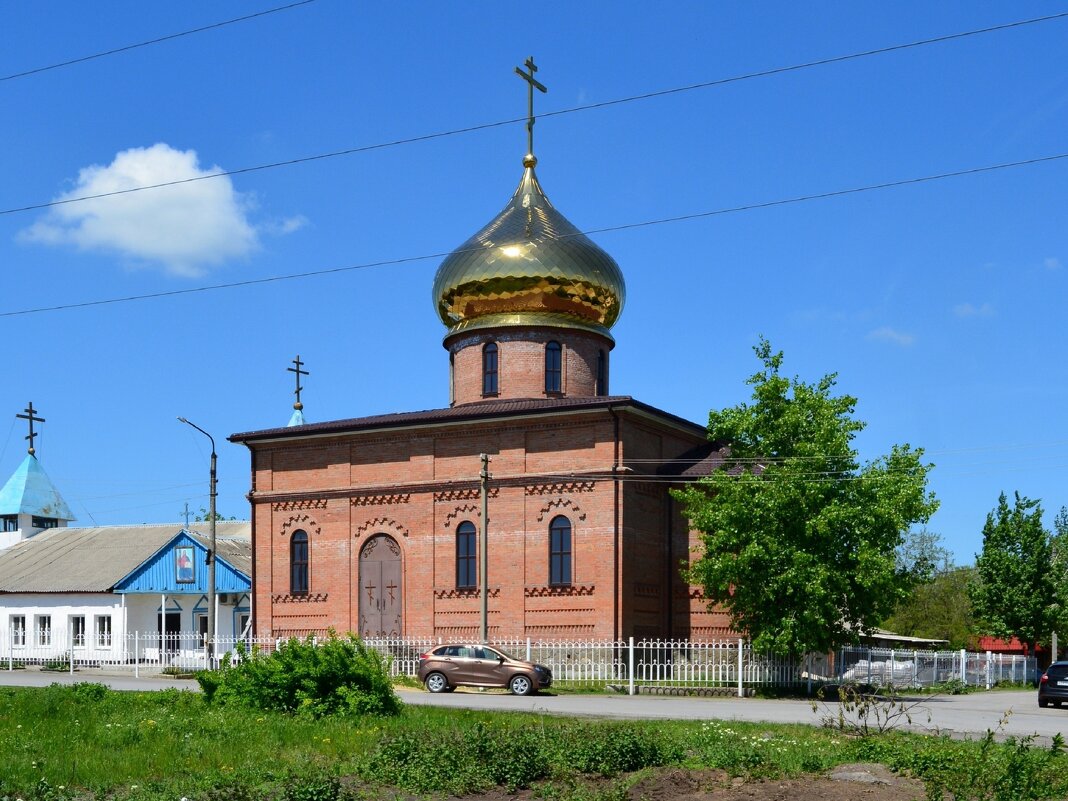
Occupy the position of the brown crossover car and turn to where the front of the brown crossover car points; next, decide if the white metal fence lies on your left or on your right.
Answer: on your left

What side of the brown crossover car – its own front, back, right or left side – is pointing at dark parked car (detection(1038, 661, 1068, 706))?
front

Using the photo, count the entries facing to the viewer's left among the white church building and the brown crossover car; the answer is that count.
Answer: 0

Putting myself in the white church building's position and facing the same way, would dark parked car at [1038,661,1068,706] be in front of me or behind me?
in front

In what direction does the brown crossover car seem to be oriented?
to the viewer's right

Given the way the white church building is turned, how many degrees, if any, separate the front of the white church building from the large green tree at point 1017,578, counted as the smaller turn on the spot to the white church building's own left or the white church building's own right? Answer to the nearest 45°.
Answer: approximately 45° to the white church building's own left

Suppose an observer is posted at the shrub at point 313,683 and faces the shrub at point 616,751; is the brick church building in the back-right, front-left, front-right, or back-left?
back-left

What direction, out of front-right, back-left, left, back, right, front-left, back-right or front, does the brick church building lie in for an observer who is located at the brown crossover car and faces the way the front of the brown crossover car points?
left

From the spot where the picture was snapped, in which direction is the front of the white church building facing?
facing the viewer and to the right of the viewer

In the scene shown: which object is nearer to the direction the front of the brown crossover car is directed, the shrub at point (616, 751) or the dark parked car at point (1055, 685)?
the dark parked car
